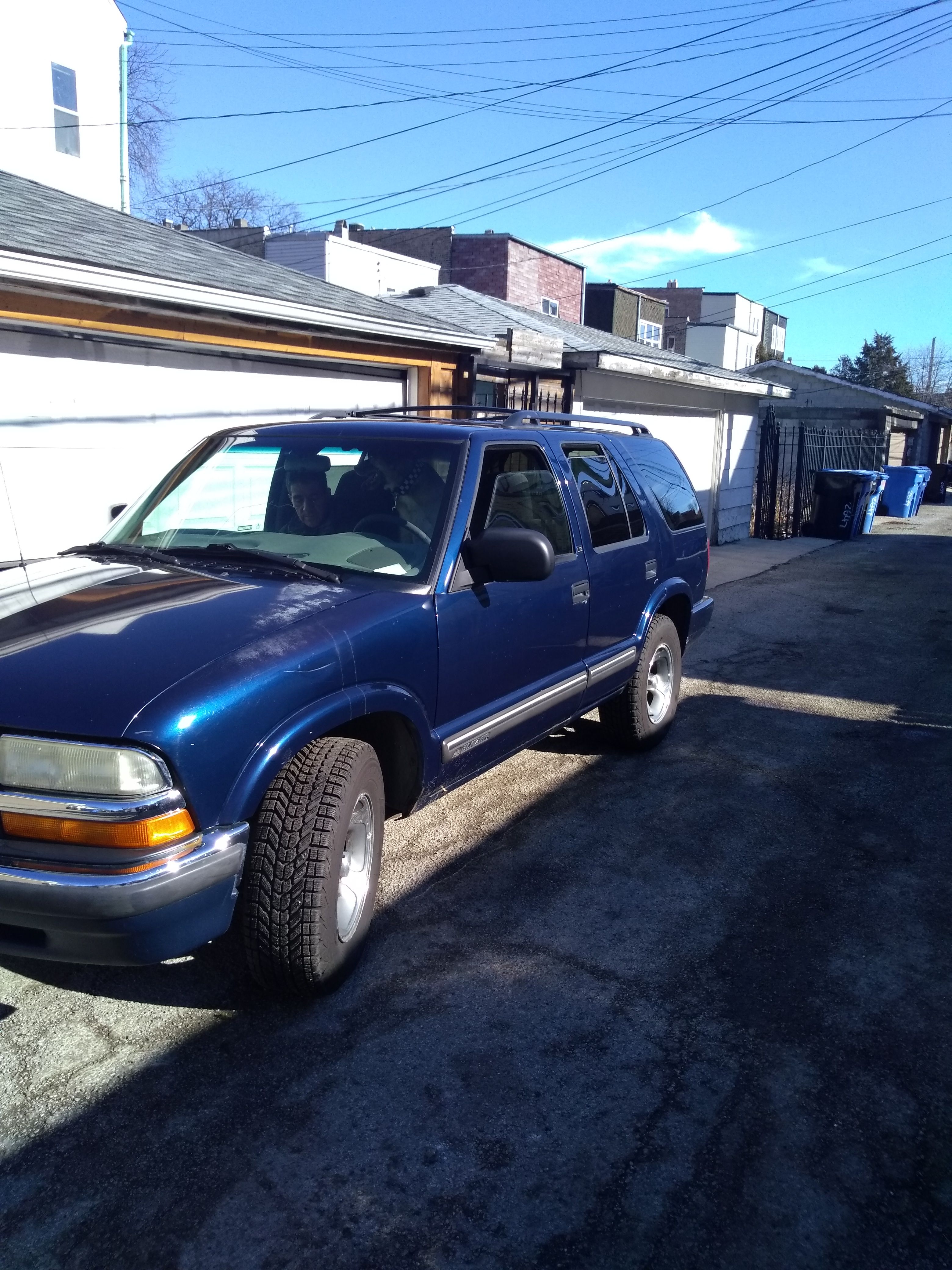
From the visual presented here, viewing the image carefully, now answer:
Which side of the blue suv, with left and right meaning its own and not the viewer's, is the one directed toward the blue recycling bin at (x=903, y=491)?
back

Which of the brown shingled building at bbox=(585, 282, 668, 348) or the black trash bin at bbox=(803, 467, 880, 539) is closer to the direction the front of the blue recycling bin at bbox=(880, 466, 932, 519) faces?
the black trash bin

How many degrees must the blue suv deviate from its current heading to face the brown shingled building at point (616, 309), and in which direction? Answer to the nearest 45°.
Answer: approximately 135° to its right

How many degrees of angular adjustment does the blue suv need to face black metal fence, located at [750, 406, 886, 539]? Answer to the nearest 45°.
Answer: approximately 180°

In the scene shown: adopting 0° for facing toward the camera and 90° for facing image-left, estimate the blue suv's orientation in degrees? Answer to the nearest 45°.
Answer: approximately 45°

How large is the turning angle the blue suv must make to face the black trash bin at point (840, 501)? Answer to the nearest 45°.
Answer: approximately 180°

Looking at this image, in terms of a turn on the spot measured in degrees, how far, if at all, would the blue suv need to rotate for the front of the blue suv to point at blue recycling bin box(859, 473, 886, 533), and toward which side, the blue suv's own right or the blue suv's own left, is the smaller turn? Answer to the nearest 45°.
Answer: approximately 180°
